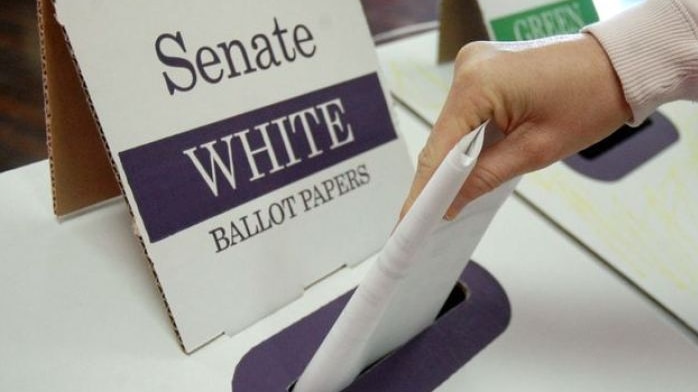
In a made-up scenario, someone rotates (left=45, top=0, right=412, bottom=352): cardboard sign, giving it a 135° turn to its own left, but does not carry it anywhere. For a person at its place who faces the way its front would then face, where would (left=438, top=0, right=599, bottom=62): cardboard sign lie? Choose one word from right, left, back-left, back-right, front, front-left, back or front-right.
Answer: front-right

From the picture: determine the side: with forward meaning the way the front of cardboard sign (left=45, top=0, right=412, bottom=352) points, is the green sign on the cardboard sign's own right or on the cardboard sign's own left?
on the cardboard sign's own left

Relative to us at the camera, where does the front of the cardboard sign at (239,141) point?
facing the viewer and to the right of the viewer
